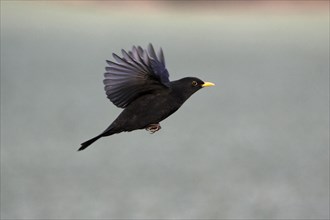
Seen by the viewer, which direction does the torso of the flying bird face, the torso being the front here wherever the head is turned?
to the viewer's right
